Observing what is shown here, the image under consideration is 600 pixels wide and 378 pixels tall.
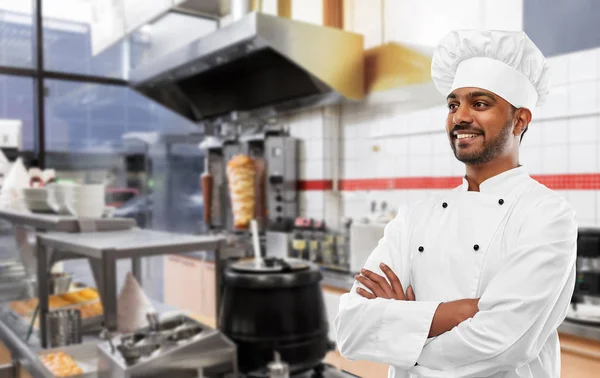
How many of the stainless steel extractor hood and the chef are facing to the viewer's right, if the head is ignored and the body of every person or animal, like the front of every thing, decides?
0

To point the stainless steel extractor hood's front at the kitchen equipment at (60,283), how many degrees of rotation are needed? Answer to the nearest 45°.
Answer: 0° — it already faces it

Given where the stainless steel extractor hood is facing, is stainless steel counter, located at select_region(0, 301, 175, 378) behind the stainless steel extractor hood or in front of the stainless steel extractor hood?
in front

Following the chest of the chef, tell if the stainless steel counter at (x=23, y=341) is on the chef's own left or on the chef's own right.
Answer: on the chef's own right

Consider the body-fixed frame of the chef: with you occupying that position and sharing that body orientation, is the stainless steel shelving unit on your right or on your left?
on your right

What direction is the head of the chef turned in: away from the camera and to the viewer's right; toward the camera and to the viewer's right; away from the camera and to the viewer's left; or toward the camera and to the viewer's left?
toward the camera and to the viewer's left

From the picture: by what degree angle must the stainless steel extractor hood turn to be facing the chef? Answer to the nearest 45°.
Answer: approximately 45° to its left

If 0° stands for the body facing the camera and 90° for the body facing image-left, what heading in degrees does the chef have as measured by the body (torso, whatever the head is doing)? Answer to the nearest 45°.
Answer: approximately 45°

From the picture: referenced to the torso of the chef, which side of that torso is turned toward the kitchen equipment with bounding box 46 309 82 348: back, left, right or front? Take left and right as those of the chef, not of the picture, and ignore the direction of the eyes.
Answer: right

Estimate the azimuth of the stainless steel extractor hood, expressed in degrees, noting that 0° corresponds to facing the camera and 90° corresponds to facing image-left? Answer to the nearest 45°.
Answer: approximately 45°

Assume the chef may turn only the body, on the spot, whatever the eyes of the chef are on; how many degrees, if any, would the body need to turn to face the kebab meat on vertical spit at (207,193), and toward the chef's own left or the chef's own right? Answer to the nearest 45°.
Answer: approximately 90° to the chef's own right

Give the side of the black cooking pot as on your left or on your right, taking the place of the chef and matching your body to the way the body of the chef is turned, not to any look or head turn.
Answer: on your right
